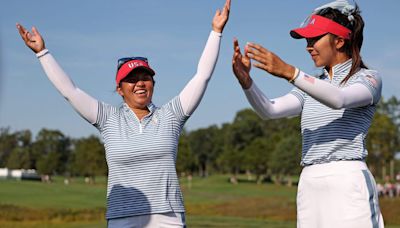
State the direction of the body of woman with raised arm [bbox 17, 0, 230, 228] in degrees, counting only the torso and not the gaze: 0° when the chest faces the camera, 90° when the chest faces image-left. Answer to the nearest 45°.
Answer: approximately 0°

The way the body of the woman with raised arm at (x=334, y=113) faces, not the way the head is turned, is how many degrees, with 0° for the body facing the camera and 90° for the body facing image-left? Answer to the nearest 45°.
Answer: approximately 45°
